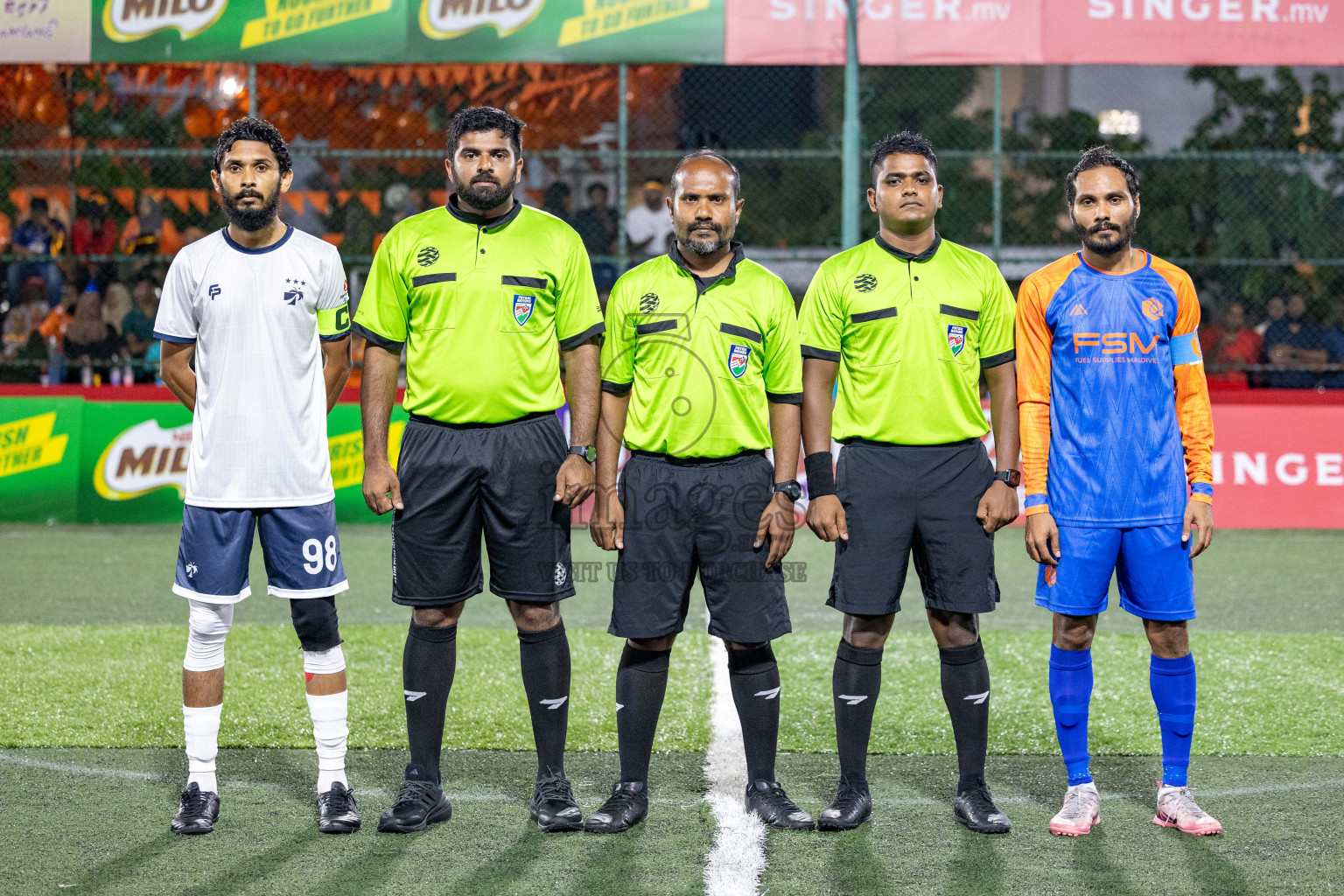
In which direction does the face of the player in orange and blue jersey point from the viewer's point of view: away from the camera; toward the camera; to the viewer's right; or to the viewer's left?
toward the camera

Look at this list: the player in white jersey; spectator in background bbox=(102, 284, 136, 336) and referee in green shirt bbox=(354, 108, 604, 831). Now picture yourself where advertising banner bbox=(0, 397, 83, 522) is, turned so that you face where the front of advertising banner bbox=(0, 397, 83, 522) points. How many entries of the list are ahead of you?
2

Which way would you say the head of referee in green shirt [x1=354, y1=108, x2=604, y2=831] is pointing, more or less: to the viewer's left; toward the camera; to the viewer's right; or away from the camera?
toward the camera

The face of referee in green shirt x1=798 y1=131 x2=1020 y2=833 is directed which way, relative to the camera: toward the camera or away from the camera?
toward the camera

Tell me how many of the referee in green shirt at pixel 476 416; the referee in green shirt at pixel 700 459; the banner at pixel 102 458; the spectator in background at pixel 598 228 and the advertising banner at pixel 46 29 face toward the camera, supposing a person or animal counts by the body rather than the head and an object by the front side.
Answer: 5

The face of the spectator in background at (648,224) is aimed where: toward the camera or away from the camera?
toward the camera

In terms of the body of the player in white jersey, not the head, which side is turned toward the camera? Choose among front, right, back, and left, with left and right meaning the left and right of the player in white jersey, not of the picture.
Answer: front

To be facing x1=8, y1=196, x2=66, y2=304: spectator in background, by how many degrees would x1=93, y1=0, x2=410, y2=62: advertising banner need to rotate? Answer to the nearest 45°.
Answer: approximately 135° to its right

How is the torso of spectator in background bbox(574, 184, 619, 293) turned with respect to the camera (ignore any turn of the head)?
toward the camera

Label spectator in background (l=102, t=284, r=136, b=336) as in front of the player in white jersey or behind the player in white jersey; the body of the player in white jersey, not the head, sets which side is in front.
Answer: behind

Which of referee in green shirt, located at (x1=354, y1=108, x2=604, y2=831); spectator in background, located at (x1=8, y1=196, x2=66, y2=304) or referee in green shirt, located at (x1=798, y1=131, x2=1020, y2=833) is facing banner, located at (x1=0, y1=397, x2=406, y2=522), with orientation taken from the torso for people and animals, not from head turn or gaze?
the spectator in background

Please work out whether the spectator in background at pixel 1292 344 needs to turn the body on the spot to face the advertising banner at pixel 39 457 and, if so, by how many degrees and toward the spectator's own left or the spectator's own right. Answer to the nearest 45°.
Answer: approximately 45° to the spectator's own right

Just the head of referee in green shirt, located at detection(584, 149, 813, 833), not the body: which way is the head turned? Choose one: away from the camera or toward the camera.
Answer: toward the camera

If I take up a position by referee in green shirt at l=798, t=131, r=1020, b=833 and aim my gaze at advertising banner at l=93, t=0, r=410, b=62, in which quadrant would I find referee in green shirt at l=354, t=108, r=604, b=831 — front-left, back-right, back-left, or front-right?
front-left

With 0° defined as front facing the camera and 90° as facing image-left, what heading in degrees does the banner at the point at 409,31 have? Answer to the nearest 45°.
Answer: approximately 0°

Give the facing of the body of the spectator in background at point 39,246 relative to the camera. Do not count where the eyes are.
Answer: toward the camera
